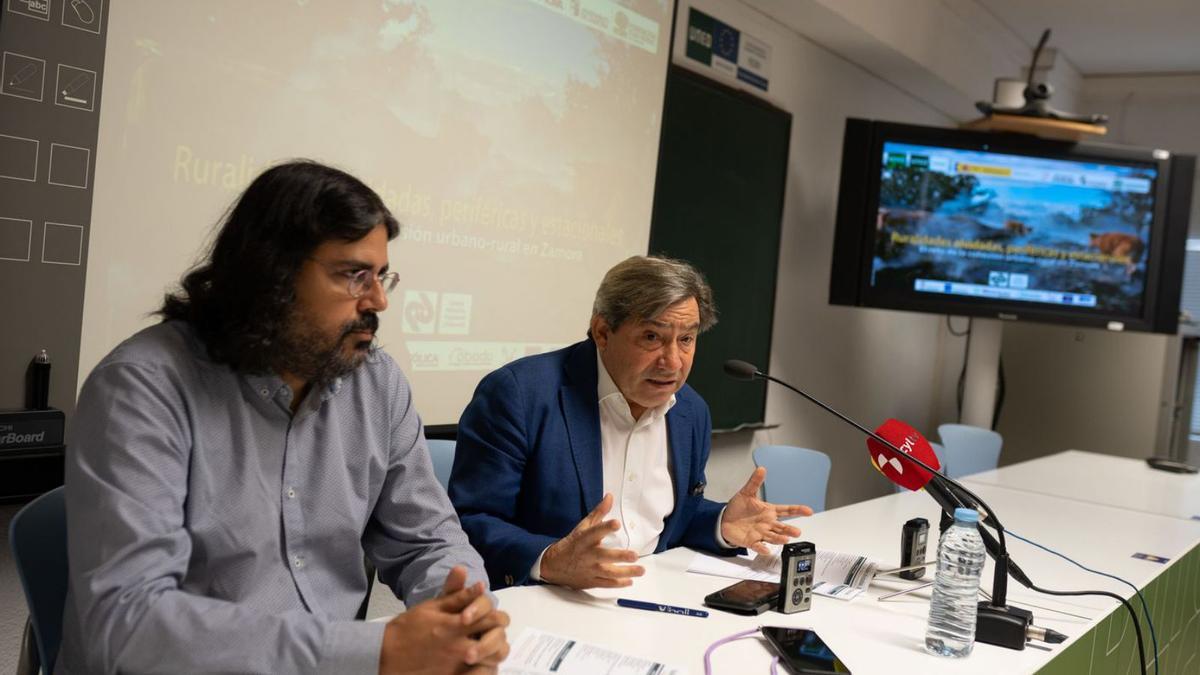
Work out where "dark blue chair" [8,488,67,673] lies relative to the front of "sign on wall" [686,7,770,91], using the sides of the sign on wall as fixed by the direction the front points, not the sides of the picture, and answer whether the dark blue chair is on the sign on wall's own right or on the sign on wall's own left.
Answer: on the sign on wall's own right

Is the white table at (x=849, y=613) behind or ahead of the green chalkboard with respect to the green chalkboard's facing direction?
ahead

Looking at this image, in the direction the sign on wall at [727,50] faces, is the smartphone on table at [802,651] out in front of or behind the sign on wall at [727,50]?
in front

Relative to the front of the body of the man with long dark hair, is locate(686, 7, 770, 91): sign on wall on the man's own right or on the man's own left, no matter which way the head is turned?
on the man's own left

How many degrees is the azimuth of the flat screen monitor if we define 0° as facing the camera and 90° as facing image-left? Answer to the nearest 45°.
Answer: approximately 0°

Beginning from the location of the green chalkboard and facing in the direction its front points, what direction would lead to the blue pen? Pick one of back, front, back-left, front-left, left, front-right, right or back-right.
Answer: front-right

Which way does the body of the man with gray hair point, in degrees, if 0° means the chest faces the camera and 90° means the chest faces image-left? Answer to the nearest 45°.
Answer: approximately 315°

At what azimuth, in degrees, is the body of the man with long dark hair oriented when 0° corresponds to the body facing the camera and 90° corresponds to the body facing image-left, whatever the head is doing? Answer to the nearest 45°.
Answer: approximately 315°

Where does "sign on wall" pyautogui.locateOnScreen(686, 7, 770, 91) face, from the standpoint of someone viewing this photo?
facing the viewer and to the right of the viewer

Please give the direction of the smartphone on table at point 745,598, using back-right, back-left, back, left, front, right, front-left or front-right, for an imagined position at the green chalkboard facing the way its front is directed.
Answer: front-right
